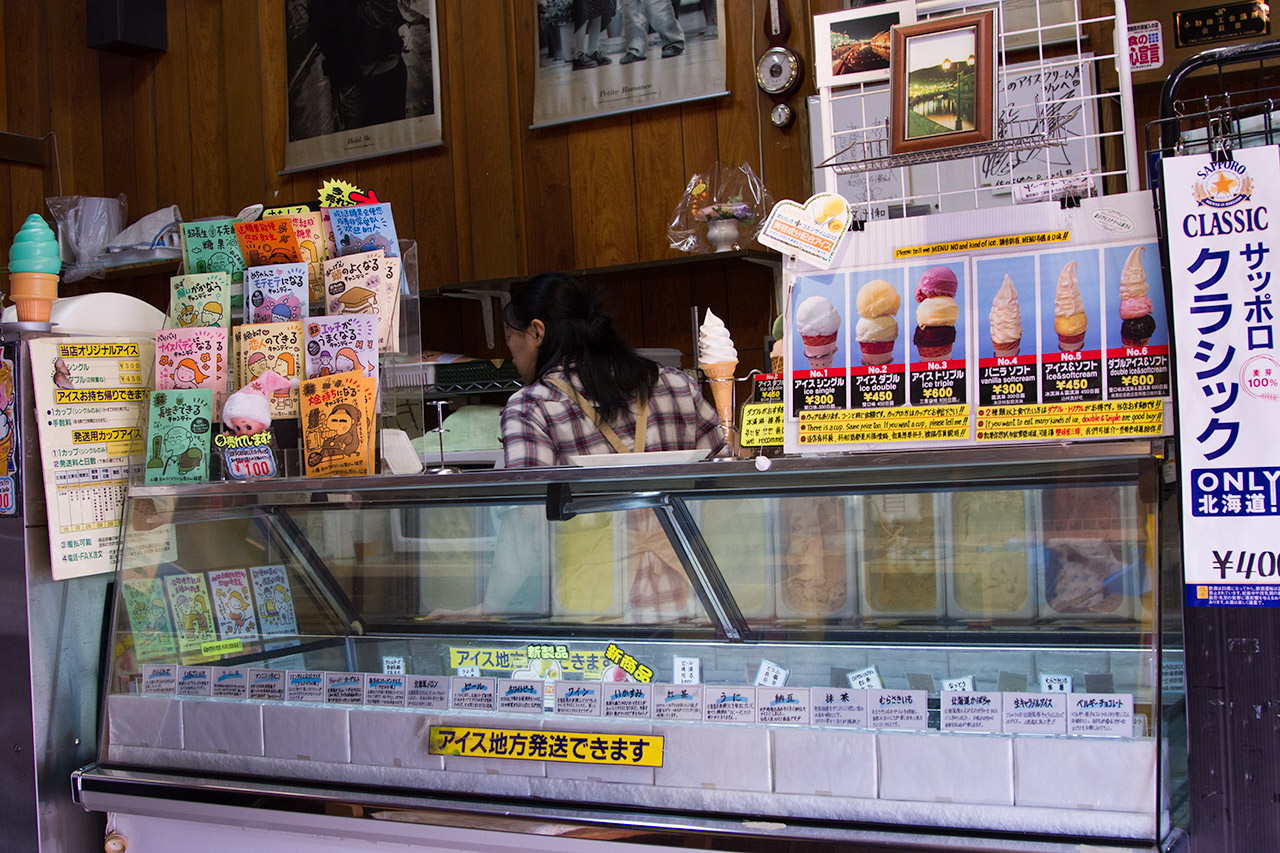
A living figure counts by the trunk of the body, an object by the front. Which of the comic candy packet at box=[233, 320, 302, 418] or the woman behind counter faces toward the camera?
the comic candy packet

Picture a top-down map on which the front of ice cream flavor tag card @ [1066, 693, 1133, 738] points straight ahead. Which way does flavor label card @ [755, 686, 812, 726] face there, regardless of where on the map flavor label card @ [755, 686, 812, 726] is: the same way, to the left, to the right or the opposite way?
the same way

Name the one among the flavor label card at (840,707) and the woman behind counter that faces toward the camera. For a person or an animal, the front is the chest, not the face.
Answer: the flavor label card

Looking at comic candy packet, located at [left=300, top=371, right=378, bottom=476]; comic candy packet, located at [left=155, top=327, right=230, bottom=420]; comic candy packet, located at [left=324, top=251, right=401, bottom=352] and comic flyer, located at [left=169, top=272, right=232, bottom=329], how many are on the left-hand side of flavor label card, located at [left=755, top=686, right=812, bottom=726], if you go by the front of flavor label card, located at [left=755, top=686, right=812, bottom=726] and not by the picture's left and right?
0

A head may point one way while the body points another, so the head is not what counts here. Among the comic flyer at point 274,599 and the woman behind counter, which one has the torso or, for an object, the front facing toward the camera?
the comic flyer

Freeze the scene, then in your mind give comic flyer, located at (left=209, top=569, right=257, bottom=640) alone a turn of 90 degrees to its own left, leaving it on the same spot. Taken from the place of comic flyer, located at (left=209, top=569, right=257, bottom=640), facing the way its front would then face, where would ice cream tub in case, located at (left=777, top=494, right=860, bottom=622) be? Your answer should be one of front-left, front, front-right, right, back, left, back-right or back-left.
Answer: front-right

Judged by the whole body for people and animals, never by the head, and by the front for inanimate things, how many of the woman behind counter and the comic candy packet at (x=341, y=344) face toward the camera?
1

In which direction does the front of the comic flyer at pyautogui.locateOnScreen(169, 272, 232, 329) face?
toward the camera

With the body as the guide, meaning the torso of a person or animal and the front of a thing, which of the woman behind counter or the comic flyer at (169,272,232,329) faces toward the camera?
the comic flyer

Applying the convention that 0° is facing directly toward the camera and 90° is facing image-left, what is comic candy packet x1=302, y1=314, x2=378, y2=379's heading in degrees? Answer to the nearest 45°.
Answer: approximately 0°

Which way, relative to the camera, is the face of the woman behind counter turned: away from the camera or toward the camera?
away from the camera

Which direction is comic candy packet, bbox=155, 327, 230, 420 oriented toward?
toward the camera

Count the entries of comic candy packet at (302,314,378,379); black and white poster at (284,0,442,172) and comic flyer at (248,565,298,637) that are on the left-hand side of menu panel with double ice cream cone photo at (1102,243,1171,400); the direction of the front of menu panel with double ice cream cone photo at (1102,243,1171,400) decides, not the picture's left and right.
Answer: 0

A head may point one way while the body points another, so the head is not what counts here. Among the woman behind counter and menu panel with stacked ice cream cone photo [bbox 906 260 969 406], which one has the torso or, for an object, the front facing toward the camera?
the menu panel with stacked ice cream cone photo

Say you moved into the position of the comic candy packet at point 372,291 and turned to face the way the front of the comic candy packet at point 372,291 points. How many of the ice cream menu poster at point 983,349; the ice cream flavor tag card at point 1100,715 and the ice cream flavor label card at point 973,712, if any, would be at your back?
0

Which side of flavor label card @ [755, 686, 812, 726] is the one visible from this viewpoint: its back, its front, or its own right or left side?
front

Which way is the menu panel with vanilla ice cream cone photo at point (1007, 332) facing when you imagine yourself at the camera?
facing the viewer
